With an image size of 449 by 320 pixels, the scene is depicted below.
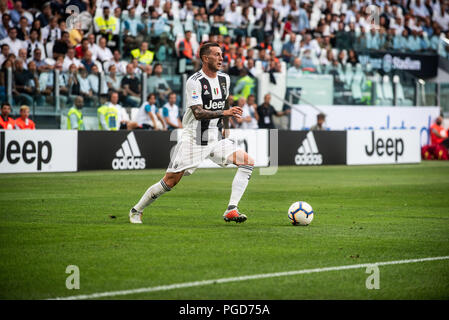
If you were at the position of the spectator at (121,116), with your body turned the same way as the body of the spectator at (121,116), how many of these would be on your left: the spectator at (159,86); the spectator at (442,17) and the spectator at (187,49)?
3

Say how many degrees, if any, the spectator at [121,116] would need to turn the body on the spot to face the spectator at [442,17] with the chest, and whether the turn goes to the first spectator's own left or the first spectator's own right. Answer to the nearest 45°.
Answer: approximately 90° to the first spectator's own left

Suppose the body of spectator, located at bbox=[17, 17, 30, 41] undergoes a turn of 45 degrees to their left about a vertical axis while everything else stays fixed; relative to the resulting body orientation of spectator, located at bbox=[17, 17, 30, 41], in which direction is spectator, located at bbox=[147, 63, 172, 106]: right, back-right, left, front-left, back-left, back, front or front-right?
front

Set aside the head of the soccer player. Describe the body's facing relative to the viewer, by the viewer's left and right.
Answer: facing the viewer and to the right of the viewer

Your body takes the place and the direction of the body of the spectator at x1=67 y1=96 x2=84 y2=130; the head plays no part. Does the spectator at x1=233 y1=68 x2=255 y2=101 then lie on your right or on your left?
on your left

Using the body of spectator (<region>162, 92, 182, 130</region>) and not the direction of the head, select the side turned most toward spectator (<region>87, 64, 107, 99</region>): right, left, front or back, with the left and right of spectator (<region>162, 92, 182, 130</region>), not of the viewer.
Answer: right

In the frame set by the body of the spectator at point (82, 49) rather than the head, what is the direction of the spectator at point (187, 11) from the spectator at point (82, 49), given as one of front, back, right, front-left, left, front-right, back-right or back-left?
left
